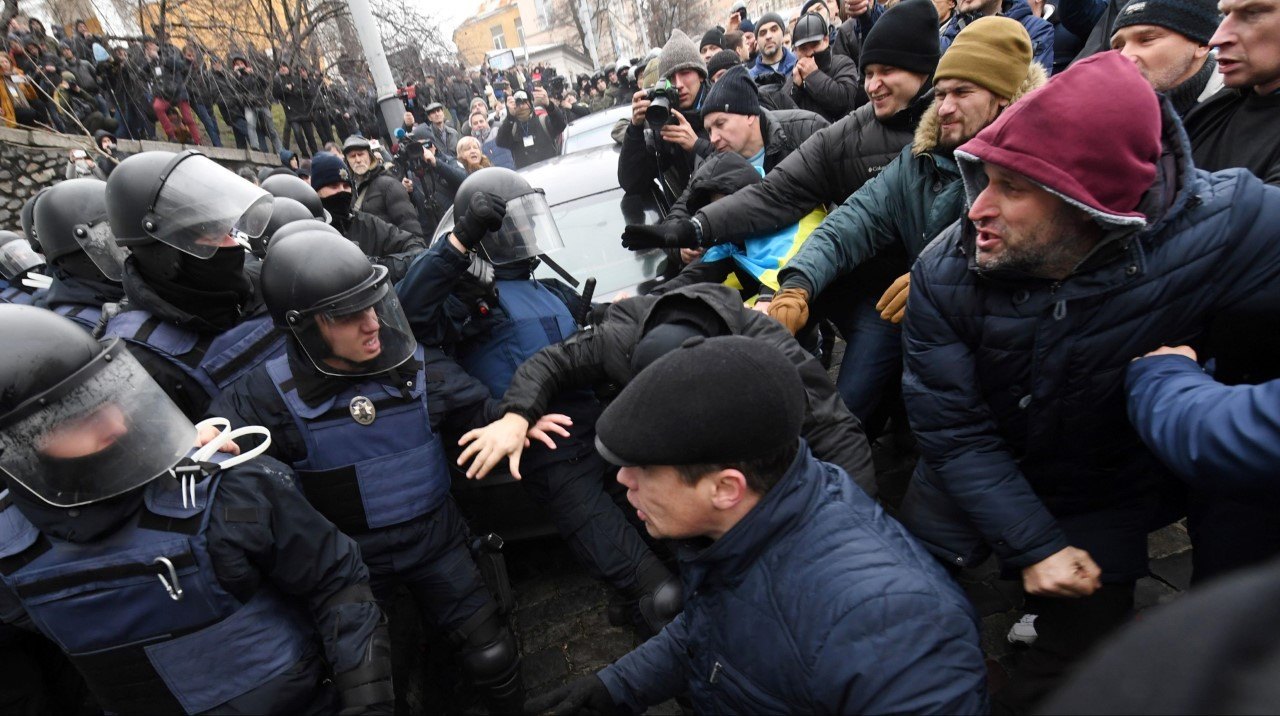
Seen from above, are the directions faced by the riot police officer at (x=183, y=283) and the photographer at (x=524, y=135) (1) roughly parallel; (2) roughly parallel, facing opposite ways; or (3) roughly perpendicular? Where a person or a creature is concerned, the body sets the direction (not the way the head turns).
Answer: roughly perpendicular

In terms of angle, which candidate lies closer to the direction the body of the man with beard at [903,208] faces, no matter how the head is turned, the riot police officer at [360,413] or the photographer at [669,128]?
the riot police officer

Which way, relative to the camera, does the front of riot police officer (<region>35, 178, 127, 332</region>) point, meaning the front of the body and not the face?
to the viewer's right

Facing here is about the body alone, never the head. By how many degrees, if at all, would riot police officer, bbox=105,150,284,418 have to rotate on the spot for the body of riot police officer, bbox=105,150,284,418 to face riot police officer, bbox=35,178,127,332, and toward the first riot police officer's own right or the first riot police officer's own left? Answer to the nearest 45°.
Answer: approximately 135° to the first riot police officer's own left

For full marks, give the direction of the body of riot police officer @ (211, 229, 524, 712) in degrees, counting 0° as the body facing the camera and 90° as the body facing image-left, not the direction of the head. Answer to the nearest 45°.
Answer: approximately 315°

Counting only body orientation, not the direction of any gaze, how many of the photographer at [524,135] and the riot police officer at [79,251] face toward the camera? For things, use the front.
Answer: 1

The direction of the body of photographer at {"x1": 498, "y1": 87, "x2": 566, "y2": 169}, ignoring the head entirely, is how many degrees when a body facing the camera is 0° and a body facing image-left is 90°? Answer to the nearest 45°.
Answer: approximately 0°

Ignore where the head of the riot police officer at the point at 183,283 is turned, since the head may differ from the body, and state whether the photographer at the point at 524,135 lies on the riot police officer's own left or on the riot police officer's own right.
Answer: on the riot police officer's own left

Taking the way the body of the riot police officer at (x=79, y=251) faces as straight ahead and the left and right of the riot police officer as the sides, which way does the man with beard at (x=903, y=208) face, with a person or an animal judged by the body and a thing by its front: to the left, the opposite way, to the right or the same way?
the opposite way

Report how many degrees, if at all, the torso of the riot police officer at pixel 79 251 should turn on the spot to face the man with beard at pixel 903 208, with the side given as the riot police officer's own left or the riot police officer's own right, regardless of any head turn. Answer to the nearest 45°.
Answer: approximately 45° to the riot police officer's own right

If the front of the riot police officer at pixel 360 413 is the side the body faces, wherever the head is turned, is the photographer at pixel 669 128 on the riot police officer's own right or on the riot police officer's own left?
on the riot police officer's own left
